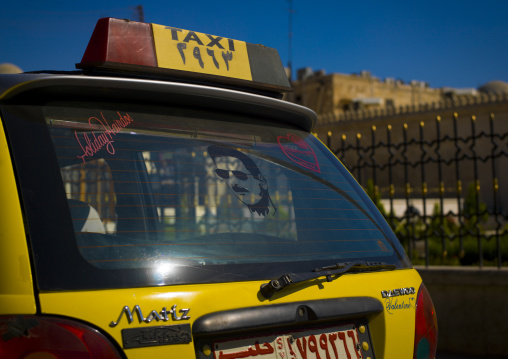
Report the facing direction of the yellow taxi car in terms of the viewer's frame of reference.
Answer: facing away from the viewer and to the left of the viewer
